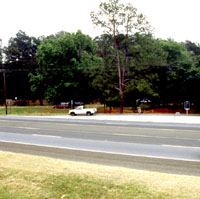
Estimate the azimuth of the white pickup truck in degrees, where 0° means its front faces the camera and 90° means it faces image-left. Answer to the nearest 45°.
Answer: approximately 90°

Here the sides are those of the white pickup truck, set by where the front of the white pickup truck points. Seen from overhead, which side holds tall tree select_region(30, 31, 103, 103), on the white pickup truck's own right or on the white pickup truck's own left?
on the white pickup truck's own right
